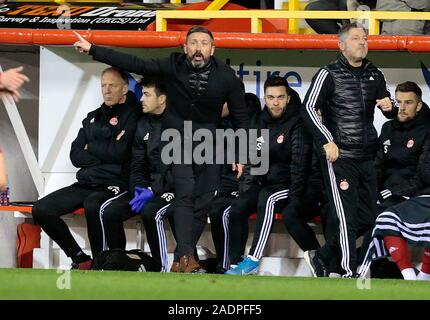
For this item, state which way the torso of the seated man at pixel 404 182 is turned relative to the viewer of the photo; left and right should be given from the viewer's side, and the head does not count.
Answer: facing the viewer and to the left of the viewer

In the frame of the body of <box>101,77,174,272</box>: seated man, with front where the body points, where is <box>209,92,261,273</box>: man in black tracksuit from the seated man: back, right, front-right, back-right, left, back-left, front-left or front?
back-left

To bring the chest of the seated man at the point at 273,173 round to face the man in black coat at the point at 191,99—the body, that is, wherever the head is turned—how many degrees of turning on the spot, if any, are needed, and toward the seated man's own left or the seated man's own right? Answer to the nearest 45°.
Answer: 0° — they already face them

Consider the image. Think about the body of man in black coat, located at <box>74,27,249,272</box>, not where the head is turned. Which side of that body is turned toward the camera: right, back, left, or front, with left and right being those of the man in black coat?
front

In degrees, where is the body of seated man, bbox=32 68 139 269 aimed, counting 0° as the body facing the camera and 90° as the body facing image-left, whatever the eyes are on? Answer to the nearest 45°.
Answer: approximately 45°

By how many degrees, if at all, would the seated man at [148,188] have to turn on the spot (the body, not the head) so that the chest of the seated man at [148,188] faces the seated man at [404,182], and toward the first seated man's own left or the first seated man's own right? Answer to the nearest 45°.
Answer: approximately 135° to the first seated man's own left

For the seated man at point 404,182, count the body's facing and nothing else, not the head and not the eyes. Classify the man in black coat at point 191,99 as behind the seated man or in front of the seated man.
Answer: in front
